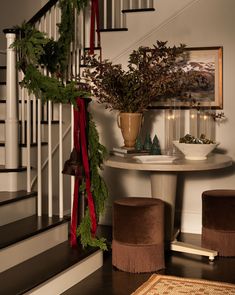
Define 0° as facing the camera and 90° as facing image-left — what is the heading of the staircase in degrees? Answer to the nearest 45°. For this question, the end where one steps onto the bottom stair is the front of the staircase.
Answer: approximately 315°

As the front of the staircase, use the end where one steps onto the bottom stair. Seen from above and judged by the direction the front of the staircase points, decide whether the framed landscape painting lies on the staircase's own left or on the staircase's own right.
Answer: on the staircase's own left

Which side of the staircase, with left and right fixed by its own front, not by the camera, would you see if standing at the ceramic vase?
left

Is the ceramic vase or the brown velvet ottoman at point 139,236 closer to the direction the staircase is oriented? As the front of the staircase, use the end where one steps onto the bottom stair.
the brown velvet ottoman

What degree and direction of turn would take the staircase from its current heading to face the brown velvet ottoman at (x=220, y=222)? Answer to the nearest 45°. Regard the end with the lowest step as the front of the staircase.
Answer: approximately 45° to its left

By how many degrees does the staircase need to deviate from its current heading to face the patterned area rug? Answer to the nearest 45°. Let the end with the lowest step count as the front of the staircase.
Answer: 0° — it already faces it
